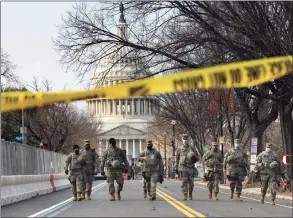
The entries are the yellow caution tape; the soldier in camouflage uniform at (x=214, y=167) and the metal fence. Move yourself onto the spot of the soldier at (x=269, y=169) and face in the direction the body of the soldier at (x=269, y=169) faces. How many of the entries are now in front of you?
1

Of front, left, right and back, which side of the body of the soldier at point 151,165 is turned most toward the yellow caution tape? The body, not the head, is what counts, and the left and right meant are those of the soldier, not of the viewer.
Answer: front

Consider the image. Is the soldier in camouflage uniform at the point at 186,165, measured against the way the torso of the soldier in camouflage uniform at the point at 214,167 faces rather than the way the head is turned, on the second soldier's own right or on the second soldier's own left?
on the second soldier's own right

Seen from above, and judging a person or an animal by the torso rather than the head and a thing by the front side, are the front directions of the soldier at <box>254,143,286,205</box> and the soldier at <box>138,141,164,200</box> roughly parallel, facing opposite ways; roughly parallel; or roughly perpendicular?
roughly parallel

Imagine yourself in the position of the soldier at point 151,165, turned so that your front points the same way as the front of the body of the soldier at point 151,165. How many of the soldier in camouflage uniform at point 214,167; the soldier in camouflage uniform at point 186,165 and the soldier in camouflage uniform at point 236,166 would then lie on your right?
0

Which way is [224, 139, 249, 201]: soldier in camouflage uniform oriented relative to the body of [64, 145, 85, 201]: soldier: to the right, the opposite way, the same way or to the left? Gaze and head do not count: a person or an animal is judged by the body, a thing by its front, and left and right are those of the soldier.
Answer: the same way

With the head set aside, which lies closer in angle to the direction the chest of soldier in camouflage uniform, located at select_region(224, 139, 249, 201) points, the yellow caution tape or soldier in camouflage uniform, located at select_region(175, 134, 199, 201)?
the yellow caution tape

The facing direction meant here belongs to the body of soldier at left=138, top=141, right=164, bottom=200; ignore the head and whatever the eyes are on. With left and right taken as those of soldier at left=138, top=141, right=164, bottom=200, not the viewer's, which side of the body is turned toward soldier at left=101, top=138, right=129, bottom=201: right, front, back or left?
right

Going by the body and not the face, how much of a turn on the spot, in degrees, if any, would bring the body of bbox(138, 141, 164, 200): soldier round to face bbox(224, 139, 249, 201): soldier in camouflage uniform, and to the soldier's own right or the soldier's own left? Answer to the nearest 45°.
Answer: approximately 90° to the soldier's own left

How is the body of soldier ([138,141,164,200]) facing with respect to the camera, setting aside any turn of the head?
toward the camera

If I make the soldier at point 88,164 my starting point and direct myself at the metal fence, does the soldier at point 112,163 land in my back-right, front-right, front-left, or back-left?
back-right

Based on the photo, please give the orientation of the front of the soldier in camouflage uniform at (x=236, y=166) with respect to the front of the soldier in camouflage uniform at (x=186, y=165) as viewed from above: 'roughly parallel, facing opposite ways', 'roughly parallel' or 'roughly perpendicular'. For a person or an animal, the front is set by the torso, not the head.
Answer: roughly parallel

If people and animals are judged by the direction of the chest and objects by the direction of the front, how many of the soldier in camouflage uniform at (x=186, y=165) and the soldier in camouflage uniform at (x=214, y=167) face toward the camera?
2

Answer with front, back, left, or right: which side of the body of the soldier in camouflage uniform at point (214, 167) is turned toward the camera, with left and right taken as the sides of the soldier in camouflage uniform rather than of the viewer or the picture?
front

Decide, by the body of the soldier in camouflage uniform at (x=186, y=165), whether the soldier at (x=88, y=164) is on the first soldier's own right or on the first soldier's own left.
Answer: on the first soldier's own right

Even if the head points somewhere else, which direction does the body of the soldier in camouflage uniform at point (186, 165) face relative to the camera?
toward the camera

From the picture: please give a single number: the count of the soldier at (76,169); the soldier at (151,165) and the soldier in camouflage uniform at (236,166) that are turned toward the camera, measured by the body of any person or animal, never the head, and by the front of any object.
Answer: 3

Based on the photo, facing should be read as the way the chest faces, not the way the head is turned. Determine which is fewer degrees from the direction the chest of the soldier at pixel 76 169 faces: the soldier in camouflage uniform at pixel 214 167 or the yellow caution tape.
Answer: the yellow caution tape

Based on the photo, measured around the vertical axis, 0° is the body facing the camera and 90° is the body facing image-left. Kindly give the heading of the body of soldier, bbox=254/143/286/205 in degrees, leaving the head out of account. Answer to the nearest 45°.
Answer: approximately 0°
